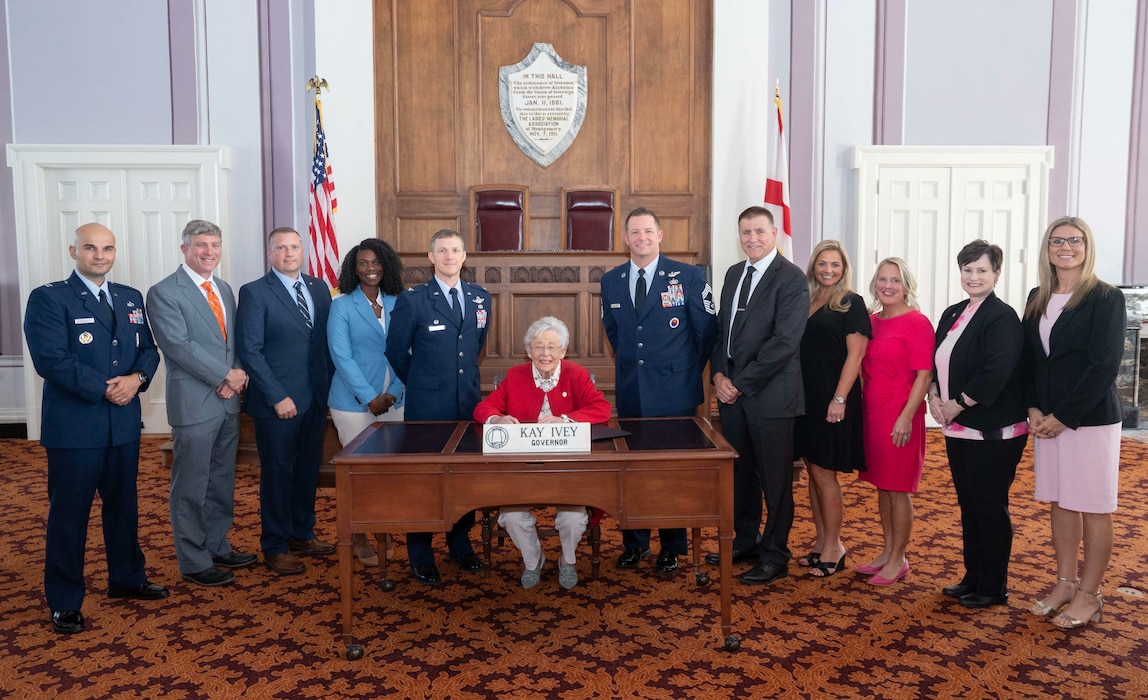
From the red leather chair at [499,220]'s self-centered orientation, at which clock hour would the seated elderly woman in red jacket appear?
The seated elderly woman in red jacket is roughly at 12 o'clock from the red leather chair.

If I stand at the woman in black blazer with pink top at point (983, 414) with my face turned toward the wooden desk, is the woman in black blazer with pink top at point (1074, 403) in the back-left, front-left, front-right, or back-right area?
back-left

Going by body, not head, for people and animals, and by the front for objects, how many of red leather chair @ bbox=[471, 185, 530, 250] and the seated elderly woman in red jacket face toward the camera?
2

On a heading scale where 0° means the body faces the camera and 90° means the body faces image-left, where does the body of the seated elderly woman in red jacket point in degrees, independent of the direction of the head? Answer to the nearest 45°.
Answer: approximately 0°

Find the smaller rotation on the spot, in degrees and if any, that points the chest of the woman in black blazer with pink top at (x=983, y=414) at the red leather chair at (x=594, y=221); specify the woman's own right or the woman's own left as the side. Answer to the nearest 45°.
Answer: approximately 90° to the woman's own right

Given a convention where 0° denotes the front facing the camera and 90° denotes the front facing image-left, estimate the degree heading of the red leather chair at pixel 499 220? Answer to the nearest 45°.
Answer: approximately 0°
